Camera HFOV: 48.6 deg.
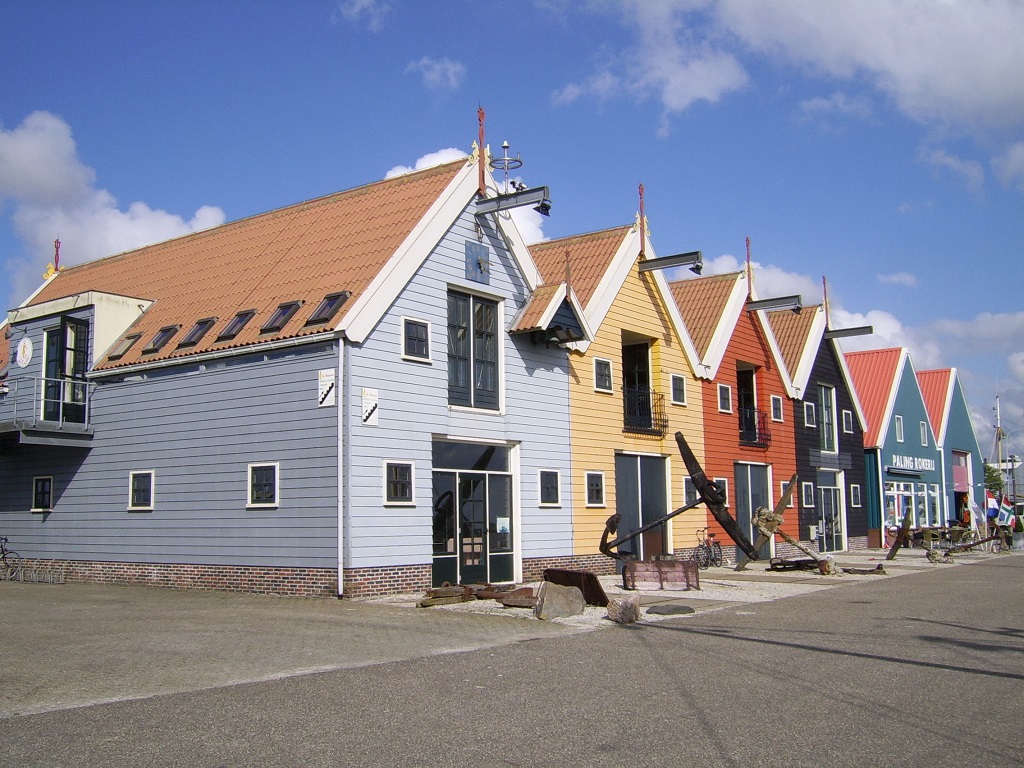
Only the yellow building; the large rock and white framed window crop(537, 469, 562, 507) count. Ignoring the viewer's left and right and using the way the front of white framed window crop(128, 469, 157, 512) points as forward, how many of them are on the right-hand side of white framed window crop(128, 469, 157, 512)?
0

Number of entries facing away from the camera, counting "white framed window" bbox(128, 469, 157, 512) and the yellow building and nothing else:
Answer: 0

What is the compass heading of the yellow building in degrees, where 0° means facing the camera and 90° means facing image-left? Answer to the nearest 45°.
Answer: approximately 315°

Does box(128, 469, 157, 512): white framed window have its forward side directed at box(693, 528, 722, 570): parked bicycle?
no

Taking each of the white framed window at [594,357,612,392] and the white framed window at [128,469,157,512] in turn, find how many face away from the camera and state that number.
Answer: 0

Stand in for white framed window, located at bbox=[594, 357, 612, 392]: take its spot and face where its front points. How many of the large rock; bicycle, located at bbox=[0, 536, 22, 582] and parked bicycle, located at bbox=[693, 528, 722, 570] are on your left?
1

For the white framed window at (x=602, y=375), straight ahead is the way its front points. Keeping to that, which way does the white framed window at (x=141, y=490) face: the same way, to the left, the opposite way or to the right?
to the right

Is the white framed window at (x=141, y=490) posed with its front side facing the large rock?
no

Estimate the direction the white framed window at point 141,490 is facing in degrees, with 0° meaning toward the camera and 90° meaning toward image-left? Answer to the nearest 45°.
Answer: approximately 45°

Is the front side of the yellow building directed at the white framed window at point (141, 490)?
no

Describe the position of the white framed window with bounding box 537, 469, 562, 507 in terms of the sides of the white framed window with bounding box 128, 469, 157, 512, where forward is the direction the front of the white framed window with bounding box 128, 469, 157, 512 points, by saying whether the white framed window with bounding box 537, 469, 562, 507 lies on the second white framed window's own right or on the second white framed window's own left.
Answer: on the second white framed window's own left

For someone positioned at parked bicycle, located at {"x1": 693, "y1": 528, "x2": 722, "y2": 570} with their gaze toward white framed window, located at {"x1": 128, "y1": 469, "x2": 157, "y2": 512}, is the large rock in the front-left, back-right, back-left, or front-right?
front-left

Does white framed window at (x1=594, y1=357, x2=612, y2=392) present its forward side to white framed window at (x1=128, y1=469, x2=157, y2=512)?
no

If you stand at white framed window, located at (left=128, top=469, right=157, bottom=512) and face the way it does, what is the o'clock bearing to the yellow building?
The yellow building is roughly at 7 o'clock from the white framed window.
